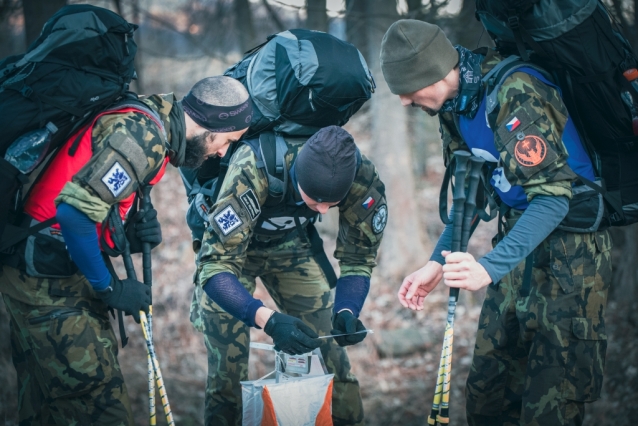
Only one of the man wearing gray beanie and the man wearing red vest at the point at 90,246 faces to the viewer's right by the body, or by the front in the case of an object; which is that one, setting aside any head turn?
the man wearing red vest

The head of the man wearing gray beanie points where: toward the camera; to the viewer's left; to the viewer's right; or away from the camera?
to the viewer's left

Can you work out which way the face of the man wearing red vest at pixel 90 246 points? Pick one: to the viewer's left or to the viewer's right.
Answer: to the viewer's right

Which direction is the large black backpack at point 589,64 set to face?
to the viewer's right

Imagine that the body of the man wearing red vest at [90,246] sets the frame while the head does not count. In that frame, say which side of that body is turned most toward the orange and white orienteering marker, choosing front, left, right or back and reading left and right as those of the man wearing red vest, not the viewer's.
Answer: front

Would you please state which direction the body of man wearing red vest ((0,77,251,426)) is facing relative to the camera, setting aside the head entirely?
to the viewer's right

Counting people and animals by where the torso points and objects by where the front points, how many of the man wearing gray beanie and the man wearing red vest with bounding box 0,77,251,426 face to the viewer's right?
1

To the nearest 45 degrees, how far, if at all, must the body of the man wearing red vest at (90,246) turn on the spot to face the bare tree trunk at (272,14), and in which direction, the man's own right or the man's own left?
approximately 45° to the man's own left

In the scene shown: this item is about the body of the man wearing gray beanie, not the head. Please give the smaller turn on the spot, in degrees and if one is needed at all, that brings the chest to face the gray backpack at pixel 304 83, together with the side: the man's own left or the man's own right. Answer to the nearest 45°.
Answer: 0° — they already face it

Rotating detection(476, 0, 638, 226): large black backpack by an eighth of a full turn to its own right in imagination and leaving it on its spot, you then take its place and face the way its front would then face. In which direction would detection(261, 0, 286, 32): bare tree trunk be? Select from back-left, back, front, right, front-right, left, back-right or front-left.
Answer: back

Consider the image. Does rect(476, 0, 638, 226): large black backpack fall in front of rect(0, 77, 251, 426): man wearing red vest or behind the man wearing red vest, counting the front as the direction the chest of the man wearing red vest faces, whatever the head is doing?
in front

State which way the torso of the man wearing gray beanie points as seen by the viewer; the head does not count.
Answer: to the viewer's left
